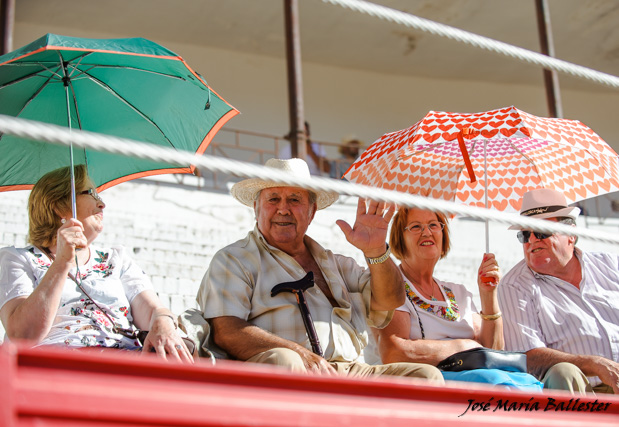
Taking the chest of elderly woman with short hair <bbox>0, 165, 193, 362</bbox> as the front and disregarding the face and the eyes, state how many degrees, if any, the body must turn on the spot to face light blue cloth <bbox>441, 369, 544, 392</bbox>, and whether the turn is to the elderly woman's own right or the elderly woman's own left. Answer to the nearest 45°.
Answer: approximately 45° to the elderly woman's own left

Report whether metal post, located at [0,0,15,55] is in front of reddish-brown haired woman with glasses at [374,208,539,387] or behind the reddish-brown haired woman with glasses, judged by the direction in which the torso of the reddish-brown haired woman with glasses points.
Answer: behind

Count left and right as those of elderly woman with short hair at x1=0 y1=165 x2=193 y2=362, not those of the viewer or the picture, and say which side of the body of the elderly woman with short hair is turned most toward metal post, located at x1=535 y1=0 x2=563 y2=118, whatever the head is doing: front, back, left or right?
left

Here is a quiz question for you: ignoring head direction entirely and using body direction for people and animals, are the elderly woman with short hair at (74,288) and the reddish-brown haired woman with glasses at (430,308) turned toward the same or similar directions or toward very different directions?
same or similar directions

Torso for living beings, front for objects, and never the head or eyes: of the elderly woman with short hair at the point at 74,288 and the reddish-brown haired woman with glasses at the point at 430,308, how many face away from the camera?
0

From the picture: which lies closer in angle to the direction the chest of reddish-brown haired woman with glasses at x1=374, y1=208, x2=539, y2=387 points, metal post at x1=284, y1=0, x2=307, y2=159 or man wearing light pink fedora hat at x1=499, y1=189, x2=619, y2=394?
the man wearing light pink fedora hat

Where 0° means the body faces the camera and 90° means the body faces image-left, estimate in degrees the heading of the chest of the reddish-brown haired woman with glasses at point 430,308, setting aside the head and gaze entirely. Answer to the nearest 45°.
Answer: approximately 315°

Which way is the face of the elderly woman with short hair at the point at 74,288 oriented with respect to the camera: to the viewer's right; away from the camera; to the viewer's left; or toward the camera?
to the viewer's right

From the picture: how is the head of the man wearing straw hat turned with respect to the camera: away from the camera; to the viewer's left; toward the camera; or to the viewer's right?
toward the camera

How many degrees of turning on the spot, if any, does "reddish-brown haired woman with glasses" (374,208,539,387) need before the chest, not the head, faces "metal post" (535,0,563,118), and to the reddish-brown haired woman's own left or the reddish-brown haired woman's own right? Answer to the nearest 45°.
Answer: approximately 135° to the reddish-brown haired woman's own left

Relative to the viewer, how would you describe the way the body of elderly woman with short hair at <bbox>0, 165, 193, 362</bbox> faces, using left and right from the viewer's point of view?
facing the viewer and to the right of the viewer

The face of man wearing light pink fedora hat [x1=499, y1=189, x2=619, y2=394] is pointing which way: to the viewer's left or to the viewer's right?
to the viewer's left
